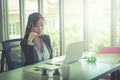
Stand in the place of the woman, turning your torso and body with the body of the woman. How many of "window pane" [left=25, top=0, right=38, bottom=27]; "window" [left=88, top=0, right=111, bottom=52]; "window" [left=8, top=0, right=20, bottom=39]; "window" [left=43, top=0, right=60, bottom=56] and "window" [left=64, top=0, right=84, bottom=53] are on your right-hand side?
0

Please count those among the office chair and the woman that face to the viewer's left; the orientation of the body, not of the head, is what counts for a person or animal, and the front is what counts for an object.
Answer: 0

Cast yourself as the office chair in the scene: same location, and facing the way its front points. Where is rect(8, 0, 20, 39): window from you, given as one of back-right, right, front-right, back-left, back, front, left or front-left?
back-left

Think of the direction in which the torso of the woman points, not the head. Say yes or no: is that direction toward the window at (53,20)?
no

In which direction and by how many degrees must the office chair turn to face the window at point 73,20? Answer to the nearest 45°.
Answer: approximately 90° to its left

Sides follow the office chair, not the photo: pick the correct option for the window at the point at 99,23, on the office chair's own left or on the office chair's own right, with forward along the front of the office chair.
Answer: on the office chair's own left

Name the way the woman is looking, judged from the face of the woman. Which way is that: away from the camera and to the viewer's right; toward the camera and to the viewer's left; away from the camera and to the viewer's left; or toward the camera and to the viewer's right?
toward the camera and to the viewer's right

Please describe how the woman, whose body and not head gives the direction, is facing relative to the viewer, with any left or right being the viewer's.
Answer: facing the viewer and to the right of the viewer

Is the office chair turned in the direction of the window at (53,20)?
no

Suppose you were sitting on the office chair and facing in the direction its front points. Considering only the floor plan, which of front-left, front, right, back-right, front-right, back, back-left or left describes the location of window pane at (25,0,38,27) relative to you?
back-left

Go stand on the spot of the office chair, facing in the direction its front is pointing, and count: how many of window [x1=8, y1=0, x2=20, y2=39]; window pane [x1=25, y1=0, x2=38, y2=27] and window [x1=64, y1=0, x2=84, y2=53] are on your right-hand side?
0

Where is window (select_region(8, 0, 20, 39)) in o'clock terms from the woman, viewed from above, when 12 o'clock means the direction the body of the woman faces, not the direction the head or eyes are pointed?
The window is roughly at 7 o'clock from the woman.

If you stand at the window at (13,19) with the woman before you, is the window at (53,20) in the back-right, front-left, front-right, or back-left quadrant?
front-left

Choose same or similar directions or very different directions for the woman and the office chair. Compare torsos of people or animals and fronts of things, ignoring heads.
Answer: same or similar directions
